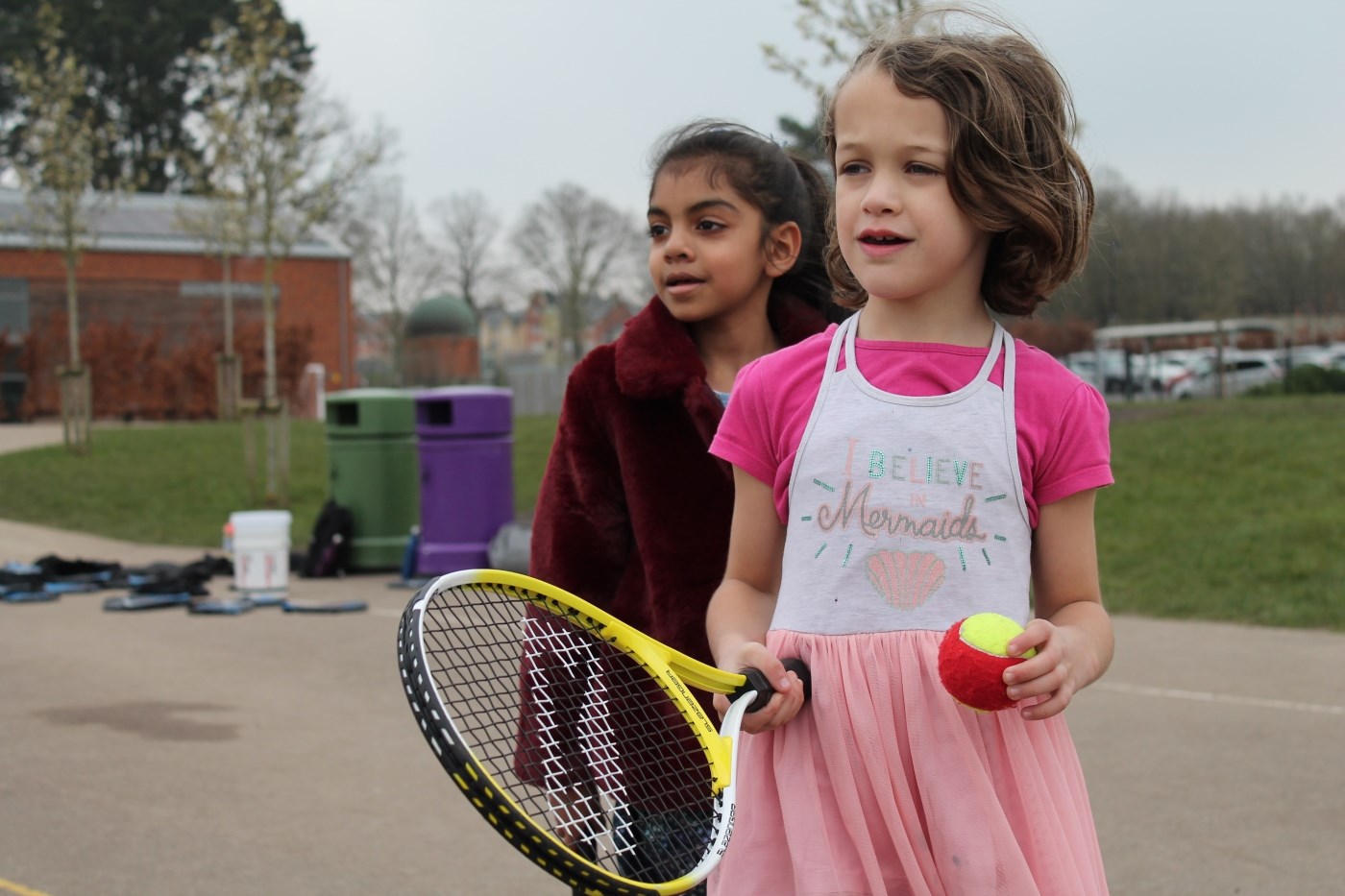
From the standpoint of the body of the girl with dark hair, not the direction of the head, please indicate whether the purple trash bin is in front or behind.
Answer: behind

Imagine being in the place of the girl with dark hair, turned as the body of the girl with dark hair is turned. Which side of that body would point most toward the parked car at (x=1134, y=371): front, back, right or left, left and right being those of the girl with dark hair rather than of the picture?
back

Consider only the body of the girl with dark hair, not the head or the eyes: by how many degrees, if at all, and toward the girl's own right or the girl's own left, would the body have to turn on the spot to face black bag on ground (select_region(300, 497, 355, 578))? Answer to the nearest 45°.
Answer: approximately 180°

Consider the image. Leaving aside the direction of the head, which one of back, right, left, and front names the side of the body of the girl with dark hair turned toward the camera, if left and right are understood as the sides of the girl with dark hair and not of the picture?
front

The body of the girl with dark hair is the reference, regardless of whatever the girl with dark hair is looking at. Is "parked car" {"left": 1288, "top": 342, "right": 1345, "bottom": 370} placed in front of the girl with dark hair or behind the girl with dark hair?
behind

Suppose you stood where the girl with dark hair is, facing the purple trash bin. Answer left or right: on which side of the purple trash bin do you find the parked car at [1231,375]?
right

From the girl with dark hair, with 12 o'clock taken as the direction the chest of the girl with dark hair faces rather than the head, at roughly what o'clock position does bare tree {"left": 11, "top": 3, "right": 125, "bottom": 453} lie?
The bare tree is roughly at 5 o'clock from the girl with dark hair.

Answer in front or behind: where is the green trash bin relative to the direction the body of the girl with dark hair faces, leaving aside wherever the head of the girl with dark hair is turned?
behind

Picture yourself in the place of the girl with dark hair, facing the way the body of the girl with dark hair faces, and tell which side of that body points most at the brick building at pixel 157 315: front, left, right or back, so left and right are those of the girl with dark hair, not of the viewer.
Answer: back

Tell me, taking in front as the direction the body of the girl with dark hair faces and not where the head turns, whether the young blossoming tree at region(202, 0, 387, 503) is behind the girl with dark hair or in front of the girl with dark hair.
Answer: behind

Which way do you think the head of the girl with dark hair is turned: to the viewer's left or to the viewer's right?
to the viewer's left
